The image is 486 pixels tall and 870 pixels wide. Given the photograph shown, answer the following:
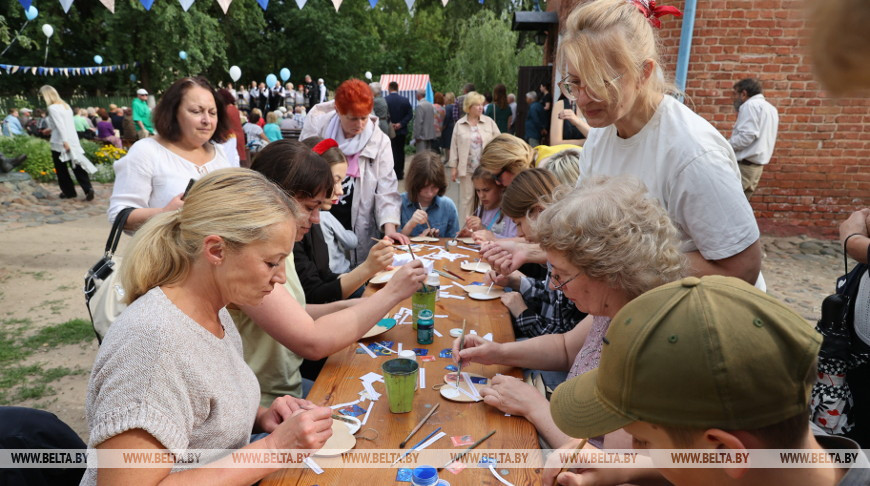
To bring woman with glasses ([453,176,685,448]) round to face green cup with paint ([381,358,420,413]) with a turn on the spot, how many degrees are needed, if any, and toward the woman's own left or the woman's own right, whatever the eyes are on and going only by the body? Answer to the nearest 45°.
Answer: approximately 45° to the woman's own left

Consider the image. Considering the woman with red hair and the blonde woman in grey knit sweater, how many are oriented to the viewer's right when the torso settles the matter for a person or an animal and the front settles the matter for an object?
1

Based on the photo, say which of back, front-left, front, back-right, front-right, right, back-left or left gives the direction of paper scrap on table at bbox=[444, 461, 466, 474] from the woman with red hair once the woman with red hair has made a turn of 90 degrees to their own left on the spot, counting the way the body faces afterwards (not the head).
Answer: right

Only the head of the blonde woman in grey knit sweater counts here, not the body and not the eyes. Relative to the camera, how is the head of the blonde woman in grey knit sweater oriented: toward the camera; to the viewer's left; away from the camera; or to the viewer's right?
to the viewer's right

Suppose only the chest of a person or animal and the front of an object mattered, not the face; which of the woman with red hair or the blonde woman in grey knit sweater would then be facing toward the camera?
the woman with red hair

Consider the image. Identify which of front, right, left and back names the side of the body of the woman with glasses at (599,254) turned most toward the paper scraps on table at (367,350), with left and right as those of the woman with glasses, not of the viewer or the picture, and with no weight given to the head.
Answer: front

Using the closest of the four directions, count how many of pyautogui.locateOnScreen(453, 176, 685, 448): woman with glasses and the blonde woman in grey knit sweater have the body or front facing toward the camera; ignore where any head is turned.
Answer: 0

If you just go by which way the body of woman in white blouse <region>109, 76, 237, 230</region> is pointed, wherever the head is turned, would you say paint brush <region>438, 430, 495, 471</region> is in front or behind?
in front

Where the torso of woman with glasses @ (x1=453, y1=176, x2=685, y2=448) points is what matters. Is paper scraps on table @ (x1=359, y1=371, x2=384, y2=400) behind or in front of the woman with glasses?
in front

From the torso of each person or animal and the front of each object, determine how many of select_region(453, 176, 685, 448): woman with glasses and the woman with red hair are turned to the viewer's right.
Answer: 0

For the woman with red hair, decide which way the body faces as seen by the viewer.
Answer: toward the camera

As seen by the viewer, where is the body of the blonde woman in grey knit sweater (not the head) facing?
to the viewer's right

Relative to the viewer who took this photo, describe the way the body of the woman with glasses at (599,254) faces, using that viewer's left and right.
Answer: facing to the left of the viewer

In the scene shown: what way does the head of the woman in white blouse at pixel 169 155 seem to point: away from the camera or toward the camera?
toward the camera
